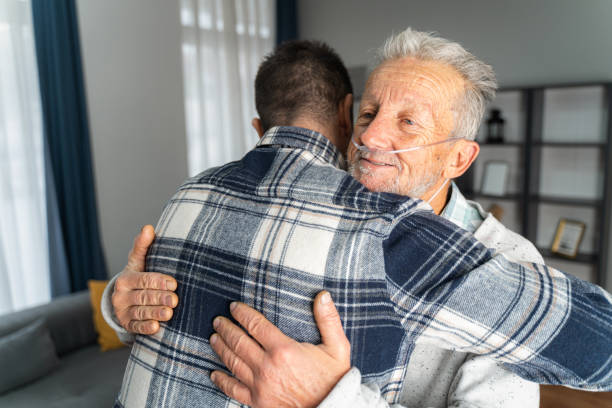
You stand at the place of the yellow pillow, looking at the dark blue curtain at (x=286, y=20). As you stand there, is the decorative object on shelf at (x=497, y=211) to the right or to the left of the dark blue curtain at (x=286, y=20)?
right

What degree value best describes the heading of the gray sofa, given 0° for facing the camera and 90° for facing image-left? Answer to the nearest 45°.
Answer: approximately 315°

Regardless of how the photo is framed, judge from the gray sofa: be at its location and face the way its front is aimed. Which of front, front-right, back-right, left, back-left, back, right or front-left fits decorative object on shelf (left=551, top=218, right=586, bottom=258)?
front-left
